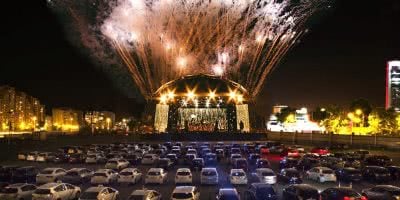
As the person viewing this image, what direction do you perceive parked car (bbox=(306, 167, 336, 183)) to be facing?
facing away from the viewer and to the left of the viewer

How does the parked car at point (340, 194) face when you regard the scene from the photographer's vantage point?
facing away from the viewer and to the left of the viewer

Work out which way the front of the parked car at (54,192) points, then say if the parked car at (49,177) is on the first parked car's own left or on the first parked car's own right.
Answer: on the first parked car's own left

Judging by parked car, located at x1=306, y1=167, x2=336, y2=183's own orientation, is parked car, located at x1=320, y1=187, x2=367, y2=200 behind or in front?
behind

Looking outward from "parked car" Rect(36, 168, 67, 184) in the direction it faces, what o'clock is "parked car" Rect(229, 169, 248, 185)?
"parked car" Rect(229, 169, 248, 185) is roughly at 2 o'clock from "parked car" Rect(36, 168, 67, 184).

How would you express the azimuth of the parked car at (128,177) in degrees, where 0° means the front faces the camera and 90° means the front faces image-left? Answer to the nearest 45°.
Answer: approximately 225°

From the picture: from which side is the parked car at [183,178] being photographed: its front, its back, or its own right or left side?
back

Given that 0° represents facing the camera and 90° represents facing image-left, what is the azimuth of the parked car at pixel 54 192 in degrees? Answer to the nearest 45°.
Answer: approximately 225°

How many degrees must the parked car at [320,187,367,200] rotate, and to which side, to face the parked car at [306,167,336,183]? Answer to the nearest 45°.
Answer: approximately 45° to its right

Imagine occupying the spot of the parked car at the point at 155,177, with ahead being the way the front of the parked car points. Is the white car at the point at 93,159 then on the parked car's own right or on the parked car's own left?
on the parked car's own left
